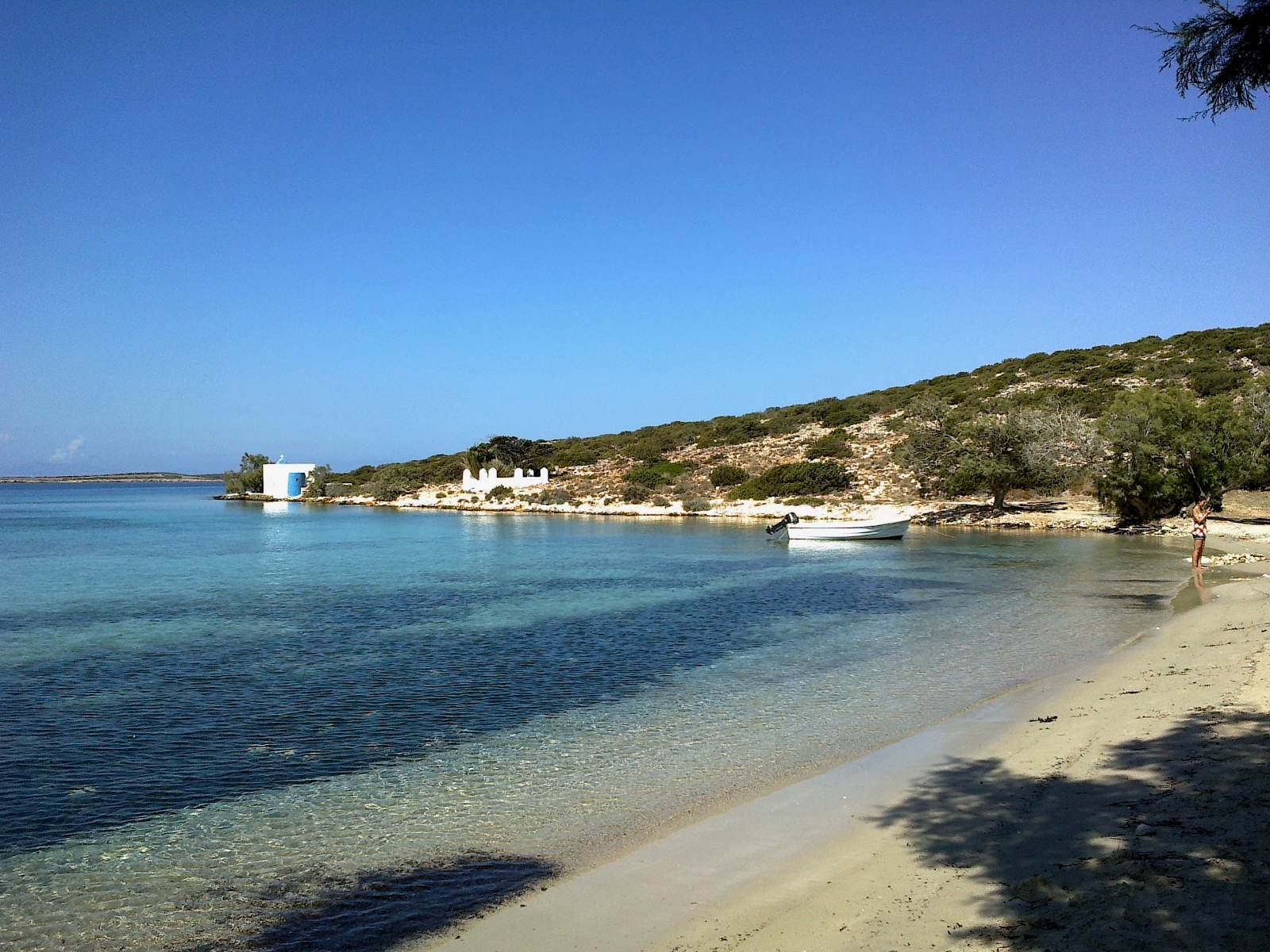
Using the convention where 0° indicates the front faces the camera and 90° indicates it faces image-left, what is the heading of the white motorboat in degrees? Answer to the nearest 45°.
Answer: approximately 270°

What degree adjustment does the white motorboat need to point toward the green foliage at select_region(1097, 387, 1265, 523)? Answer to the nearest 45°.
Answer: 0° — it already faces it

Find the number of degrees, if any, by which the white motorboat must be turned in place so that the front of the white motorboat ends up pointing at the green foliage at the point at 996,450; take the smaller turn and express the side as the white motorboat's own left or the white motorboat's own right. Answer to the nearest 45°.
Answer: approximately 45° to the white motorboat's own left

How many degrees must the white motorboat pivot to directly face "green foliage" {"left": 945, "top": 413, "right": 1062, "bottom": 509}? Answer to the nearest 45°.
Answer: approximately 45° to its left
